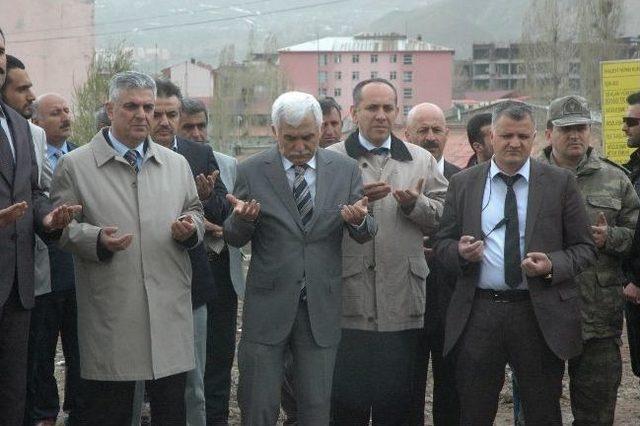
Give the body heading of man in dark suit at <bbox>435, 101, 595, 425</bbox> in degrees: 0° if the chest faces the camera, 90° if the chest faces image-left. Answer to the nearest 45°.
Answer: approximately 0°

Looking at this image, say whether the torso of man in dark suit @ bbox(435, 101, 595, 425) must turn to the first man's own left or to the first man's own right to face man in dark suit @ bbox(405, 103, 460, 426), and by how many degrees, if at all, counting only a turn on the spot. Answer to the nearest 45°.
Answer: approximately 135° to the first man's own right

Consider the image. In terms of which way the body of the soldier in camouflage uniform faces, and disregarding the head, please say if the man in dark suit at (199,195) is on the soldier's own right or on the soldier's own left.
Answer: on the soldier's own right

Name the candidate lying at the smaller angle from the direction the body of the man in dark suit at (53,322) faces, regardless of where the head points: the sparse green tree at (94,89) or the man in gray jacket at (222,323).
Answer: the man in gray jacket

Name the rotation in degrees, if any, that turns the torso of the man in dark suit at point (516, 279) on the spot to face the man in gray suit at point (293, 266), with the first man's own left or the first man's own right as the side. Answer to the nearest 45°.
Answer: approximately 90° to the first man's own right

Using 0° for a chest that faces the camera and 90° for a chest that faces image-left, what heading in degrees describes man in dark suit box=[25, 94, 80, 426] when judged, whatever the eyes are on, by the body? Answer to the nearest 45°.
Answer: approximately 315°

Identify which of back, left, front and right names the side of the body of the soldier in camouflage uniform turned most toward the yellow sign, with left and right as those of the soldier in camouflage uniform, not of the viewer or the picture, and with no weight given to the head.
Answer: back
